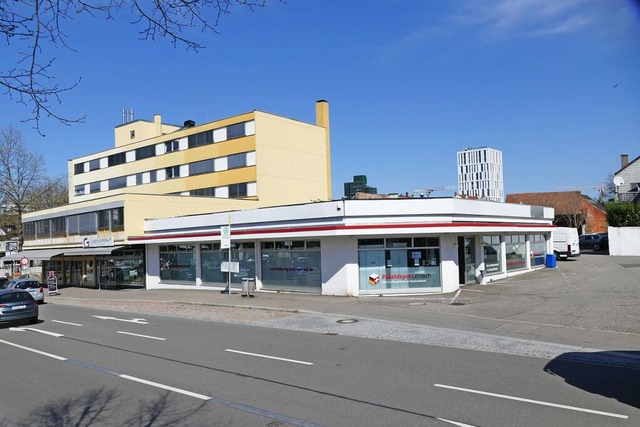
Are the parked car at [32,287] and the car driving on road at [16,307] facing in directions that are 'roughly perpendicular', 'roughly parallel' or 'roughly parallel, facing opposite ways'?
roughly parallel

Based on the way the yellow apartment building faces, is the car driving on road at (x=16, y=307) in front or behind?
in front

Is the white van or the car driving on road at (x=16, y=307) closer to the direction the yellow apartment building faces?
the car driving on road

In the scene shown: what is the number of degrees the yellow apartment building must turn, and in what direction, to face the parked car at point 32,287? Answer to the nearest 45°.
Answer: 0° — it already faces it

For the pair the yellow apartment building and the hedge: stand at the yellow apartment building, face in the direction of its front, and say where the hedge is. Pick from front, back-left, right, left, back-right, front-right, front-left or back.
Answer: back-left

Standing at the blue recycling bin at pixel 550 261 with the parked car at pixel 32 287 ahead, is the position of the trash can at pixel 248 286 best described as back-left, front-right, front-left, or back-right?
front-left

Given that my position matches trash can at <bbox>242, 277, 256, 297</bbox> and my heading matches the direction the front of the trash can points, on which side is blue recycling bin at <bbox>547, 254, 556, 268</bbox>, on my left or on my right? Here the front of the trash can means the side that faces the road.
on my left

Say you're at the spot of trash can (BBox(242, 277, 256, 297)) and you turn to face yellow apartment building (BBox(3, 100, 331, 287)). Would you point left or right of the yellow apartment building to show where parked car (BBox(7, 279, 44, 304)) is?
left

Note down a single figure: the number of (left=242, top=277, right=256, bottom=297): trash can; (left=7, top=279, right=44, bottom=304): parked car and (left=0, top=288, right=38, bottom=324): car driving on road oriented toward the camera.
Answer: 1

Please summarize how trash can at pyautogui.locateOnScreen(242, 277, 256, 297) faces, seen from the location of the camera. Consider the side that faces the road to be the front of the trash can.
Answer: facing the viewer
